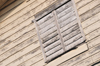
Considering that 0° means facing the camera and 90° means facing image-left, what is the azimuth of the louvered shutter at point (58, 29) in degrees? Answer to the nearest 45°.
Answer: approximately 0°

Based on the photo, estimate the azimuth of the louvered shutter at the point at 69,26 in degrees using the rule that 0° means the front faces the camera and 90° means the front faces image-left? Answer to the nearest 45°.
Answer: approximately 0°
